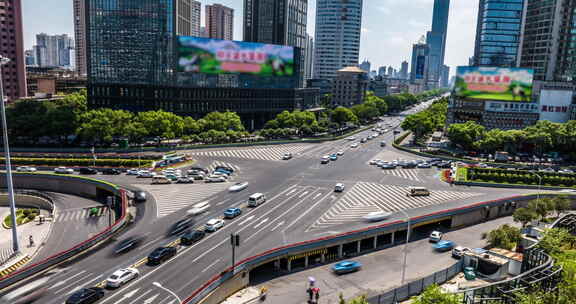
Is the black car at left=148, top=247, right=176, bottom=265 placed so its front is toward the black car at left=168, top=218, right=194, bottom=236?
no

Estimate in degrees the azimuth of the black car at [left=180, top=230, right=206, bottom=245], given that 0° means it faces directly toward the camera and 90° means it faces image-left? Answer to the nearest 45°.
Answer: approximately 45°

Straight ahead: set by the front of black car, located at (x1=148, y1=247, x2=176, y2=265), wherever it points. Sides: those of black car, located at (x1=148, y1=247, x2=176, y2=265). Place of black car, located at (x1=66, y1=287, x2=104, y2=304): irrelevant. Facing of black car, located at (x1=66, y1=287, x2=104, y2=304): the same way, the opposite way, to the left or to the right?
the same way

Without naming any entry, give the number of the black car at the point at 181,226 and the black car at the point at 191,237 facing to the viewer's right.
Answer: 0

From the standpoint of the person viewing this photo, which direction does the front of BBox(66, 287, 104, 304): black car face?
facing the viewer and to the left of the viewer

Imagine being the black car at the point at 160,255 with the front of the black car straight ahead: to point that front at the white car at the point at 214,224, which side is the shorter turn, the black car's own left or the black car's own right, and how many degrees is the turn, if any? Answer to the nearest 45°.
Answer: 0° — it already faces it

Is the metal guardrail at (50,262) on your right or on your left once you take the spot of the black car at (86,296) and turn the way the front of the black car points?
on your right

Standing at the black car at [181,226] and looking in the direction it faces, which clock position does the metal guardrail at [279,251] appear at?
The metal guardrail is roughly at 9 o'clock from the black car.

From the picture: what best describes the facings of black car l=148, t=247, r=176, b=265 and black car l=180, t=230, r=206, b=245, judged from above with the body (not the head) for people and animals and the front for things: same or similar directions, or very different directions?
same or similar directions

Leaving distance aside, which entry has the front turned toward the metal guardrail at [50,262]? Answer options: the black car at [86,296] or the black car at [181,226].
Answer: the black car at [181,226]
